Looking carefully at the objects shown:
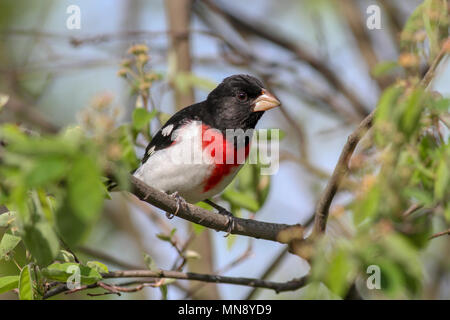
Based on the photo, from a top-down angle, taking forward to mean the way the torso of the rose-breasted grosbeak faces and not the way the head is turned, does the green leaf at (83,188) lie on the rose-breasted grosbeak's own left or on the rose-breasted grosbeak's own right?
on the rose-breasted grosbeak's own right

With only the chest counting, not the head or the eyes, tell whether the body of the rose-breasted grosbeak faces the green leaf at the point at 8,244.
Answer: no

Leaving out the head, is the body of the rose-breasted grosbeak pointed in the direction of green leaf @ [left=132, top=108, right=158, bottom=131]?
no

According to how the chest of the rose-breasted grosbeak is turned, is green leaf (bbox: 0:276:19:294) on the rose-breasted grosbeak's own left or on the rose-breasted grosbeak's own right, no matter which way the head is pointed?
on the rose-breasted grosbeak's own right

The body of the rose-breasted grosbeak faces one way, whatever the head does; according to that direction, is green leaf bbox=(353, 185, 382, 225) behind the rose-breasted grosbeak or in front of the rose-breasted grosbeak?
in front

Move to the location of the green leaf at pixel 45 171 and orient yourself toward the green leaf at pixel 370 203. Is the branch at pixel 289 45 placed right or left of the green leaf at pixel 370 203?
left

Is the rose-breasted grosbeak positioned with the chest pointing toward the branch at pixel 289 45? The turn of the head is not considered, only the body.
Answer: no

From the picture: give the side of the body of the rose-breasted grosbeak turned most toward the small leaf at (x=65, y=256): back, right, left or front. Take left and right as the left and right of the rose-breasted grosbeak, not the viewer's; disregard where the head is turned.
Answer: right

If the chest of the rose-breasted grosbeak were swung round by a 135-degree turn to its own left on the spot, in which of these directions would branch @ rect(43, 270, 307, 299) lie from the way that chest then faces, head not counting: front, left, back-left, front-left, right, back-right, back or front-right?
back

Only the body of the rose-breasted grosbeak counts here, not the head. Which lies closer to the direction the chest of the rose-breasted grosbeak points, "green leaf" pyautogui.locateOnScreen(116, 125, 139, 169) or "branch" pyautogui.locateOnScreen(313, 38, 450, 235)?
the branch

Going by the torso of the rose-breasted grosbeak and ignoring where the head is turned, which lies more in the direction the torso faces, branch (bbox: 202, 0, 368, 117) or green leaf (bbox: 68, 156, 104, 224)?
the green leaf

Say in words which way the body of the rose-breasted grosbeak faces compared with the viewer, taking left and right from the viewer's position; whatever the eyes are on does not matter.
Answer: facing the viewer and to the right of the viewer
